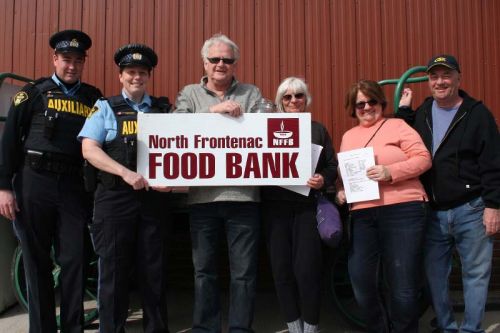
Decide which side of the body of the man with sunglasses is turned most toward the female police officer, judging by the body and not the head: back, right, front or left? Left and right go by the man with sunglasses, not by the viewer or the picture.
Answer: right

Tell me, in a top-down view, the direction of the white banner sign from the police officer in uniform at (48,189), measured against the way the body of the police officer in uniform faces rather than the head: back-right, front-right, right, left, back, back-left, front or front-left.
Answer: front

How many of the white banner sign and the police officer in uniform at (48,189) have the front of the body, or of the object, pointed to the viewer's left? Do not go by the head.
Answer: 0

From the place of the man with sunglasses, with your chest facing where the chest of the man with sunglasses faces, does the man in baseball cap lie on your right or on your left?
on your left

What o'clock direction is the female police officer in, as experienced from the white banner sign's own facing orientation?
The female police officer is roughly at 3 o'clock from the white banner sign.

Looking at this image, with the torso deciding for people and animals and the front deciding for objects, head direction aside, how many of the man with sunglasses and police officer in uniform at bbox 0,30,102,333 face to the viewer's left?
0

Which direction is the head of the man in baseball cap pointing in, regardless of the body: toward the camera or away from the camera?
toward the camera

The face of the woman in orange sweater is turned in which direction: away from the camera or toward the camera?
toward the camera

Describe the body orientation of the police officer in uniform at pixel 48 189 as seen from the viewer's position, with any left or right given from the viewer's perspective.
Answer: facing the viewer and to the right of the viewer

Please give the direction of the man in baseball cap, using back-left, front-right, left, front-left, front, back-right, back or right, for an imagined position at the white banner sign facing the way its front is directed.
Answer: left

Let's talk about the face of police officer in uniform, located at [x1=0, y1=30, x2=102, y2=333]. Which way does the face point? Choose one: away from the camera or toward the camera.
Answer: toward the camera

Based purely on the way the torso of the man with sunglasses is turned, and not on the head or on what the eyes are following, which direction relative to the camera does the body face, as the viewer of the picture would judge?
toward the camera
